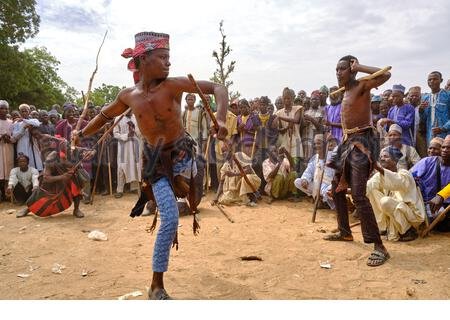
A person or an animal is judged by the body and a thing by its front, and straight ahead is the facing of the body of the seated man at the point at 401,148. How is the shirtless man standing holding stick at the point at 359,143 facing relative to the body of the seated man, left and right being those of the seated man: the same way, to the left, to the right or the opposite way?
the same way

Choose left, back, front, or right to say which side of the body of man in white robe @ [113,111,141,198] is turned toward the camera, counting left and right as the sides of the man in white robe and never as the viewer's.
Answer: front

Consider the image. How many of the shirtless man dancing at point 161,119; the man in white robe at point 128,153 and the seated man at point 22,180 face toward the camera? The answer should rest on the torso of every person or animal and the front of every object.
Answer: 3

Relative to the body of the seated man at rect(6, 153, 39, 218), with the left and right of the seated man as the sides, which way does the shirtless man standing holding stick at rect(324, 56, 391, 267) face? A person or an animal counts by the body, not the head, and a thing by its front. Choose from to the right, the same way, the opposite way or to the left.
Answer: to the right

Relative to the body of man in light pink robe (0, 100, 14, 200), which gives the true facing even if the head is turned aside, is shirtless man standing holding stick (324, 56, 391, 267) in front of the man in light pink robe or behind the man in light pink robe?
in front

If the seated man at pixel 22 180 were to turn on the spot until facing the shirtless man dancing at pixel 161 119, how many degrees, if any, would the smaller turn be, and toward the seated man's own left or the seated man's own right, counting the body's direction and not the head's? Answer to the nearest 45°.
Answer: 0° — they already face them

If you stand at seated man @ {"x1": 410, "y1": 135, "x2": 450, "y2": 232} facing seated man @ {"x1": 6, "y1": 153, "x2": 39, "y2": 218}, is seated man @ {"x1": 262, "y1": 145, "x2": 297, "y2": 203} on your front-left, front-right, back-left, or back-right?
front-right

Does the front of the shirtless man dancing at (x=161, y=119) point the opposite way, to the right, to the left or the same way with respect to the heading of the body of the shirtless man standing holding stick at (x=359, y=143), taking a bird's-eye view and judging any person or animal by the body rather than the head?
to the left

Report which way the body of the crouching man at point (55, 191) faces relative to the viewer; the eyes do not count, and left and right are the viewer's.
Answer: facing the viewer and to the right of the viewer

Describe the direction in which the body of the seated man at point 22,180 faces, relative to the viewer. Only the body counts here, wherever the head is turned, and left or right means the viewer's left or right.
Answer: facing the viewer

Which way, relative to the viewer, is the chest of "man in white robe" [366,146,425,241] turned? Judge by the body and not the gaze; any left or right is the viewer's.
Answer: facing the viewer and to the left of the viewer

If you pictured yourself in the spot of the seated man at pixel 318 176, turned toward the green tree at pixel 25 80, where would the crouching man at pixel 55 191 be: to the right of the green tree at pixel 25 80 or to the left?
left
